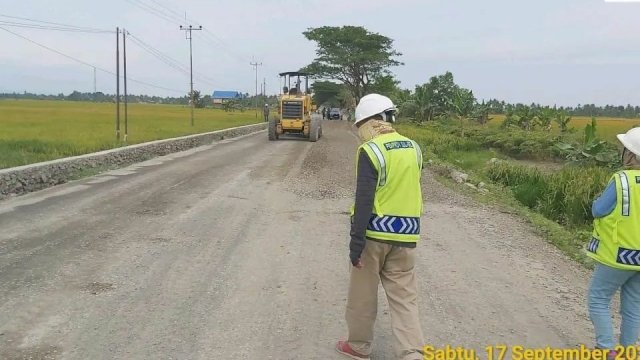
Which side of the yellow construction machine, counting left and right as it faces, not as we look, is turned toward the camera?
back

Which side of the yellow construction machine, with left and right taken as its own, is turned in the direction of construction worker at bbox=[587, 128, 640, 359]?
back

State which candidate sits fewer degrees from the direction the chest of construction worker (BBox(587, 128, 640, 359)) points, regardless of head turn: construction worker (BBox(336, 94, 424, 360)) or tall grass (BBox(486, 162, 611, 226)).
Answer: the tall grass

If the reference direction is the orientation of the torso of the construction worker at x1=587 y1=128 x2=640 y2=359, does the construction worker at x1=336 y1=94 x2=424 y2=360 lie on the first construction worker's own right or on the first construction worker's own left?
on the first construction worker's own left

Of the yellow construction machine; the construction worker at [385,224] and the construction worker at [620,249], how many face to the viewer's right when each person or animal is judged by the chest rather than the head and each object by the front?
0

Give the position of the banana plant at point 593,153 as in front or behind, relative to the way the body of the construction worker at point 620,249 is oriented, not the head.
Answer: in front

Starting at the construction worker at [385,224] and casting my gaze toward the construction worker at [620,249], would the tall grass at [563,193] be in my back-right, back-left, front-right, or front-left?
front-left

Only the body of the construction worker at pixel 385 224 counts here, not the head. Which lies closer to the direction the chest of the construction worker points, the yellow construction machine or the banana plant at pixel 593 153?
the yellow construction machine

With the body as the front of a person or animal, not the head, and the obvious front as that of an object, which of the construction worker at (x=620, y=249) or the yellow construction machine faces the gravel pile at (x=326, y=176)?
the construction worker

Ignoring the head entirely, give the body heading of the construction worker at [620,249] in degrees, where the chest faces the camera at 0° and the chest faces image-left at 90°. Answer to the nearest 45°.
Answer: approximately 135°

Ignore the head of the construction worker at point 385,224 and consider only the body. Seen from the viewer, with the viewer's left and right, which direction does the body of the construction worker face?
facing away from the viewer and to the left of the viewer

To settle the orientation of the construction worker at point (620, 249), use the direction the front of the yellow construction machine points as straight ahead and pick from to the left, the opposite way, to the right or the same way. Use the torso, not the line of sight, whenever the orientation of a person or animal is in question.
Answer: the same way
